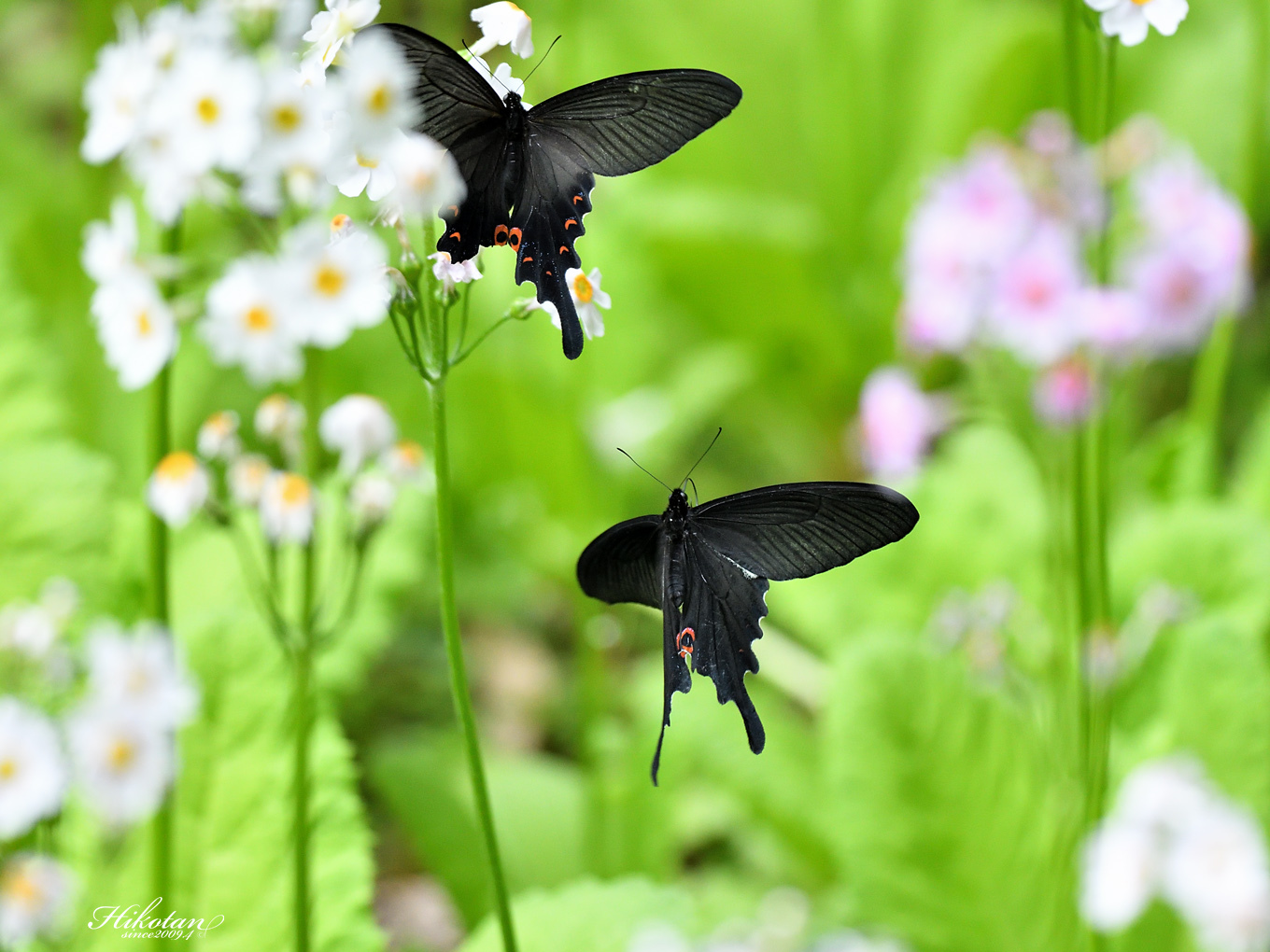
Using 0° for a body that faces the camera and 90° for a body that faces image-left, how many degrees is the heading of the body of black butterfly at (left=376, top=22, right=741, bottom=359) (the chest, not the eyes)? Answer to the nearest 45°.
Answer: approximately 180°

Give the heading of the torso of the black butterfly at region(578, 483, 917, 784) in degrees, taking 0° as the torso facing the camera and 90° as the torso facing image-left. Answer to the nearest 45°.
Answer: approximately 180°

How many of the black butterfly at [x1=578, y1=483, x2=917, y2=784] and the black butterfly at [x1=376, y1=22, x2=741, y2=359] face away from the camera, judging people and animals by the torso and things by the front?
2
